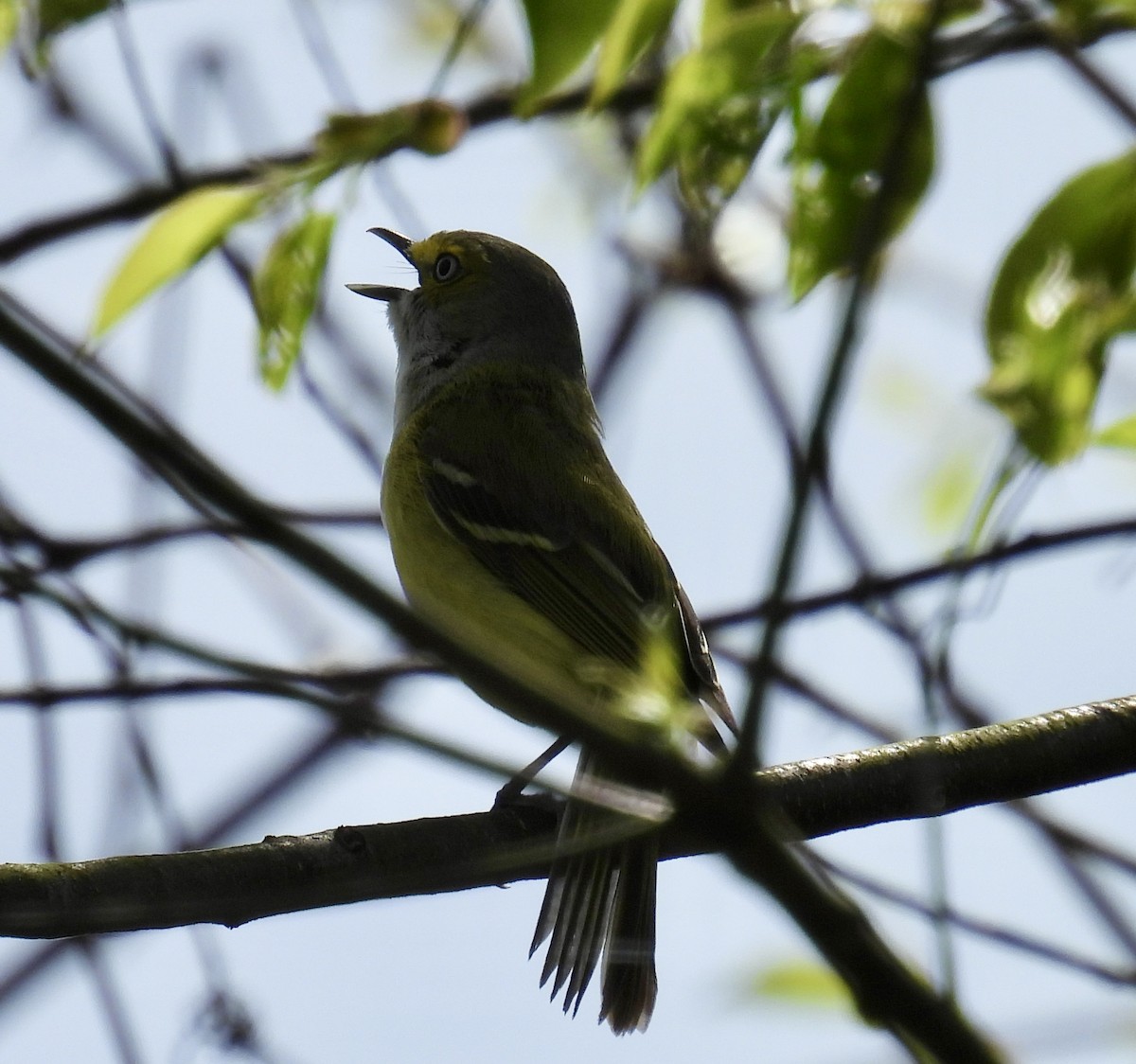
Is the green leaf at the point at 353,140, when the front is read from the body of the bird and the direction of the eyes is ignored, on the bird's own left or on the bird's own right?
on the bird's own left

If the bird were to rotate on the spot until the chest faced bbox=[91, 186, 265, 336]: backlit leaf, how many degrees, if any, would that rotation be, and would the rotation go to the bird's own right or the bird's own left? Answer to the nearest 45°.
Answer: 0° — it already faces it

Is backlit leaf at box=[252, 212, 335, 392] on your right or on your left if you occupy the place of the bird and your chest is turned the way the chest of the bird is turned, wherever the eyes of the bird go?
on your left

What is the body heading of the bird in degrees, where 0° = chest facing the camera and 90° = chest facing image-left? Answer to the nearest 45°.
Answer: approximately 90°
